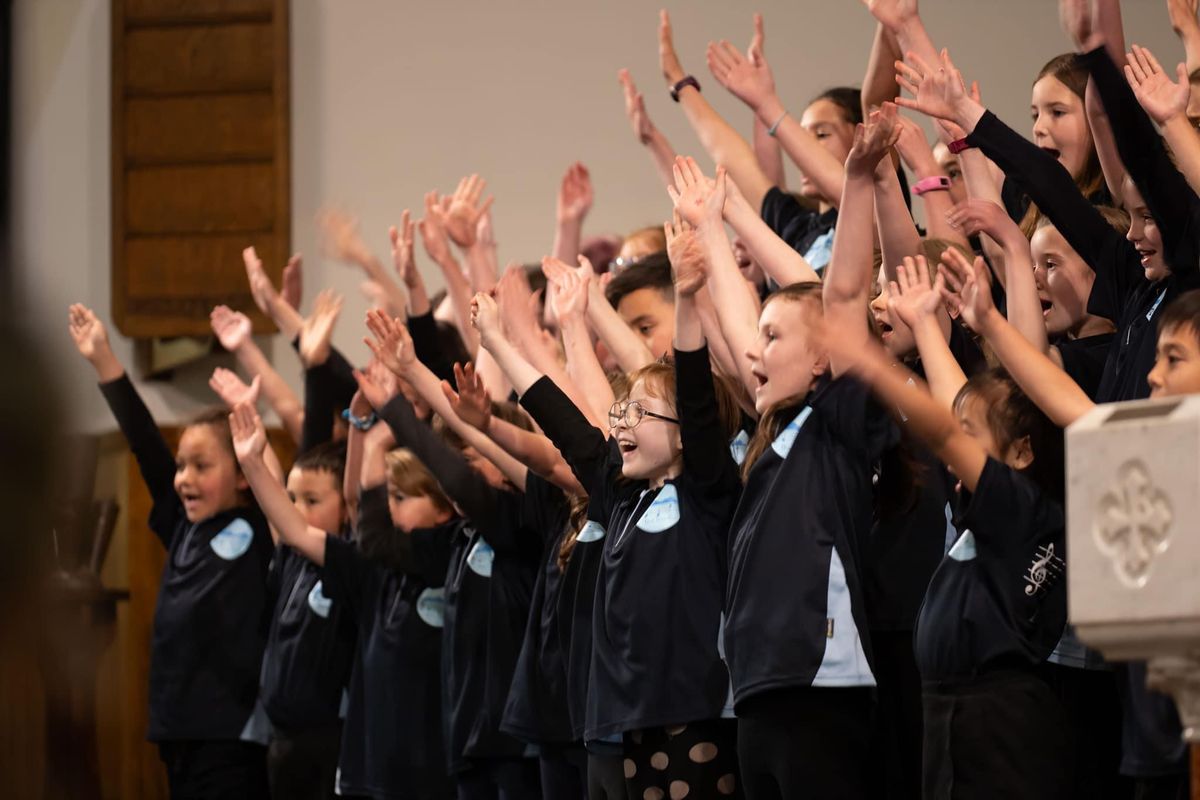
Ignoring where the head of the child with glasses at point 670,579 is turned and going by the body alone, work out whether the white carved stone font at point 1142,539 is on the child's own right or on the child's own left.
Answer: on the child's own left

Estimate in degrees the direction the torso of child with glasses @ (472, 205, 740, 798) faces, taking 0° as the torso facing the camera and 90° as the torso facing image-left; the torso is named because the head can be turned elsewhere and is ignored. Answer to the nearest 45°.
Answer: approximately 45°
